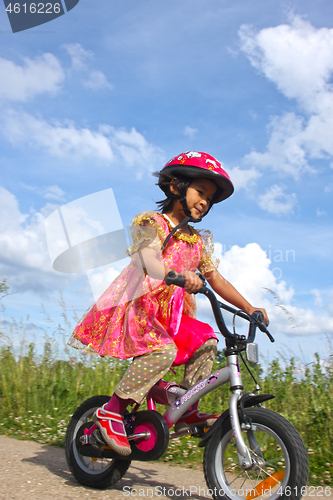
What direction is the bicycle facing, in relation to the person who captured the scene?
facing the viewer and to the right of the viewer

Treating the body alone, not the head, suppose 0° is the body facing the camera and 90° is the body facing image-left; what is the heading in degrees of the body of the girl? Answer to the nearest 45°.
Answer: approximately 315°

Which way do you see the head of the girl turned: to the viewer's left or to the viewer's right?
to the viewer's right
